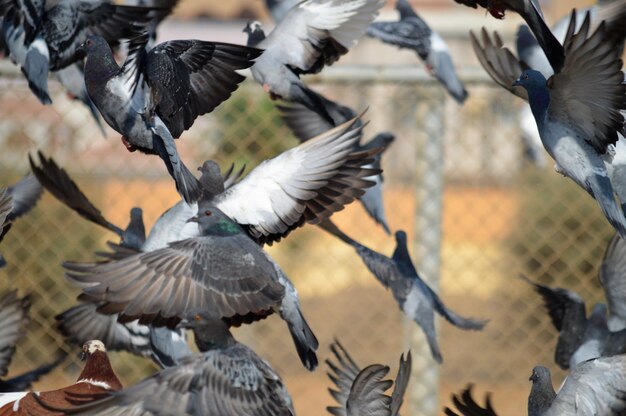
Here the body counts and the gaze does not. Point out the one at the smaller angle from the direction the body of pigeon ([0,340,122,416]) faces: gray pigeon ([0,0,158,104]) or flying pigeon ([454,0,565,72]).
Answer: the flying pigeon

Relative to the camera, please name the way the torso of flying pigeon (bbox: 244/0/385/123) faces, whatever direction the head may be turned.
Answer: to the viewer's left

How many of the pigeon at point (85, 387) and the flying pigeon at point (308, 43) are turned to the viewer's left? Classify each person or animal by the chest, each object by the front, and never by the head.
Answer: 1

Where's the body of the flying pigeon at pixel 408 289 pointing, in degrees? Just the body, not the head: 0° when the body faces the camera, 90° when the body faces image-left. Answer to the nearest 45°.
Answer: approximately 135°

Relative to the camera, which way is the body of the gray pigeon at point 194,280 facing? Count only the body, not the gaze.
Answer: to the viewer's left

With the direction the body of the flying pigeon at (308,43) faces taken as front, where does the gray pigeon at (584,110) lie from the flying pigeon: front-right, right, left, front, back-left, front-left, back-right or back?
back-left

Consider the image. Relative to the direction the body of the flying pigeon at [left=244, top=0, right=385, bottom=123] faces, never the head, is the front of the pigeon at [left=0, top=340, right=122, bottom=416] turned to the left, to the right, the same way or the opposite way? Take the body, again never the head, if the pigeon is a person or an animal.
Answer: the opposite way

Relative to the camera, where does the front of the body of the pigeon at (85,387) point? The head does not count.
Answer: to the viewer's right

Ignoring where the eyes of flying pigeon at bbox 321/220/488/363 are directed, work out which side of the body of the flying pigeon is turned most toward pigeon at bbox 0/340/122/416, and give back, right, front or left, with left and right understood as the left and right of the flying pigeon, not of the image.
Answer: left

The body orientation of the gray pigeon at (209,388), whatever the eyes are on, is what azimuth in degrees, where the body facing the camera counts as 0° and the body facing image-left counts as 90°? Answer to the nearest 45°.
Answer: approximately 135°
